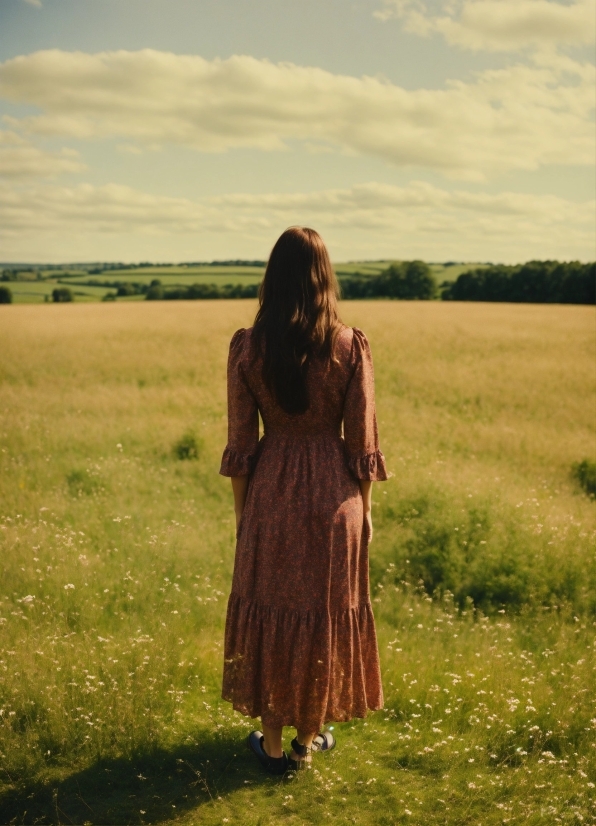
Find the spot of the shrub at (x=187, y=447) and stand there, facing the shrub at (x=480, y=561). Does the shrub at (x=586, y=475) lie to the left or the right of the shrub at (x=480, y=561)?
left

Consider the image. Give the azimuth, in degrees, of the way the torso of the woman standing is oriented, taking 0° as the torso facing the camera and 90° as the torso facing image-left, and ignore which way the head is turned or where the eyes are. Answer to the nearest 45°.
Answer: approximately 180°

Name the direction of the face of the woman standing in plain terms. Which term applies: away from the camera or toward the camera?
away from the camera
